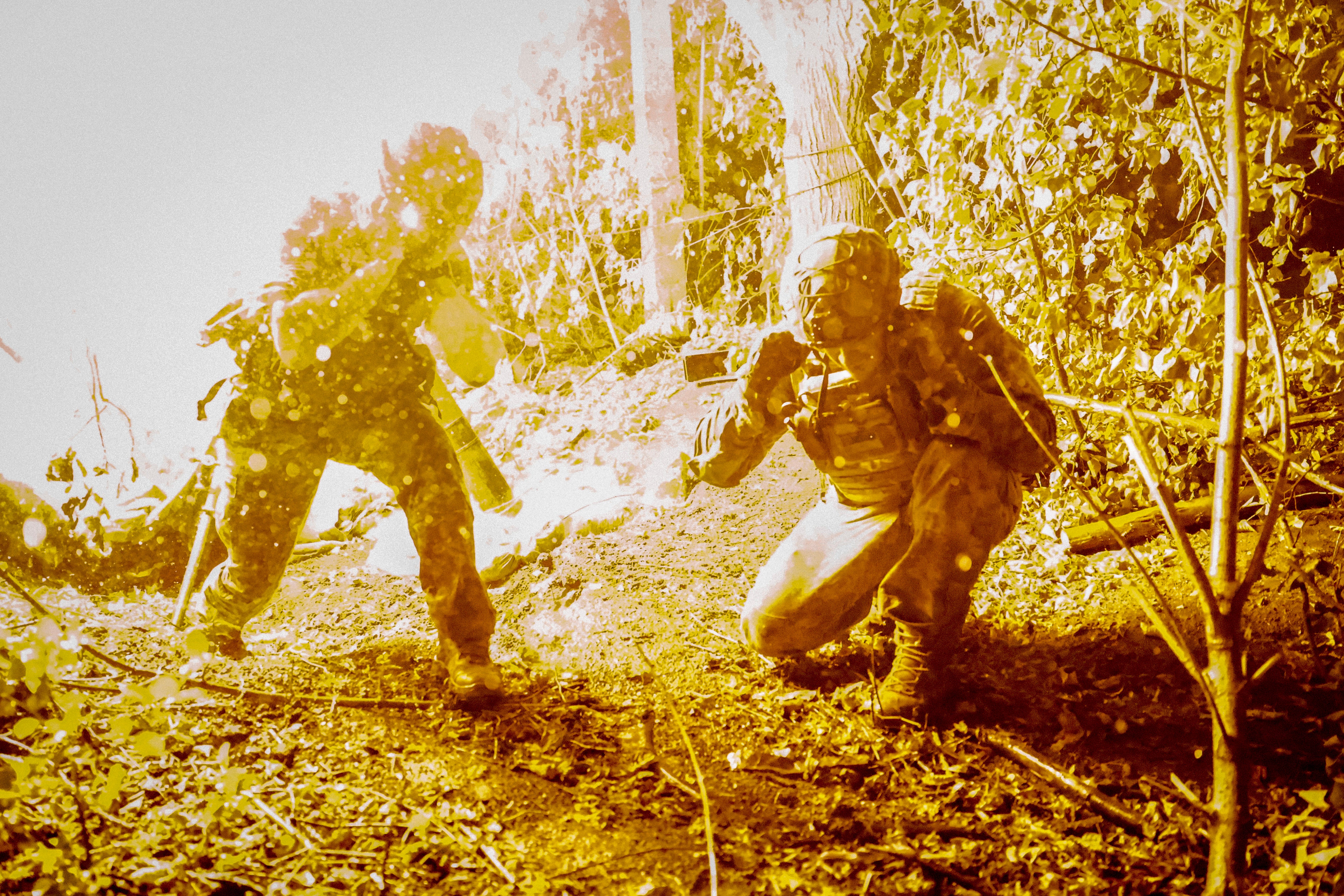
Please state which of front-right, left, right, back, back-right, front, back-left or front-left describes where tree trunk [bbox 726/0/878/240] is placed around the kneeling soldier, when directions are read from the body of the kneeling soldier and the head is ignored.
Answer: back-right

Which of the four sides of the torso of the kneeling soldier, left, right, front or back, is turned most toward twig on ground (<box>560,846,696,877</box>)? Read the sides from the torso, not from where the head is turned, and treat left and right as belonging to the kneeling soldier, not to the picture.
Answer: front

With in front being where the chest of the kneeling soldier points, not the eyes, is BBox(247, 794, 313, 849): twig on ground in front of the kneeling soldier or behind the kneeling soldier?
in front

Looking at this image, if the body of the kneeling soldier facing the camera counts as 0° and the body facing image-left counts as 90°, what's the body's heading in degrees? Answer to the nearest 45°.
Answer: approximately 45°

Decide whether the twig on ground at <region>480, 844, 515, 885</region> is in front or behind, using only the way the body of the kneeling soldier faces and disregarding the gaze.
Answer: in front
